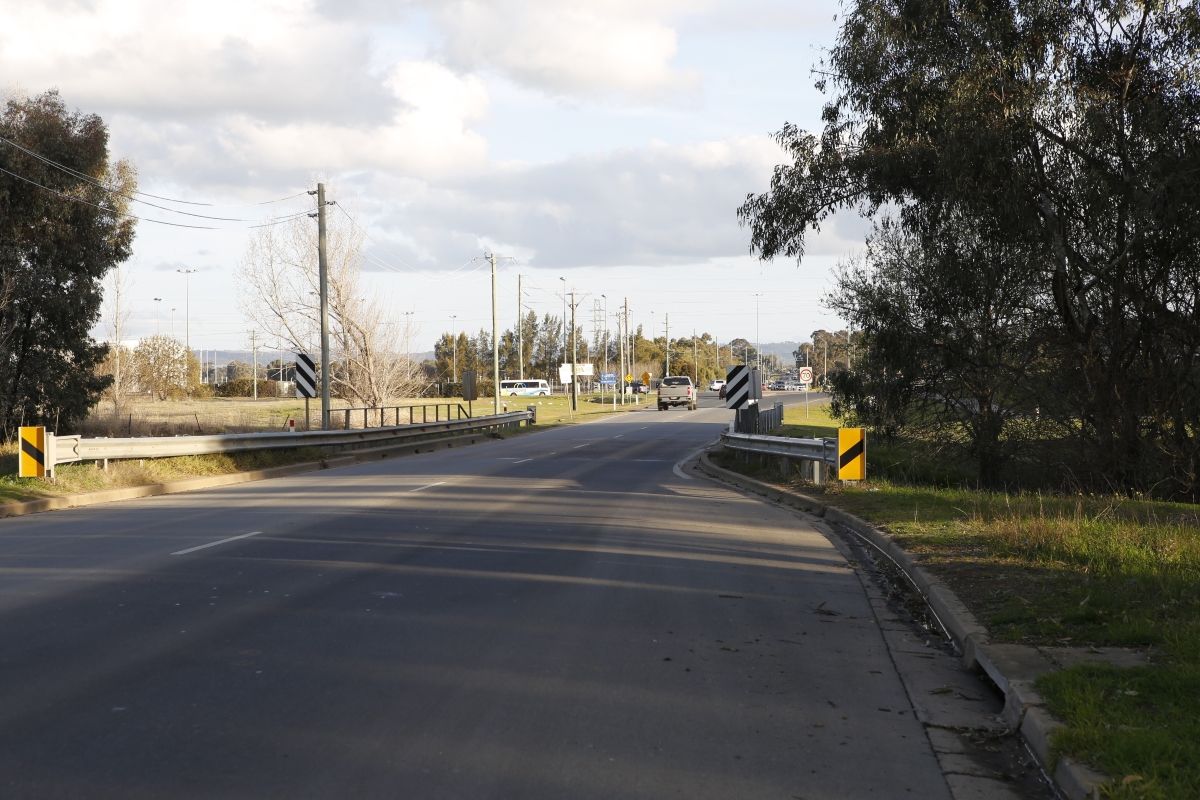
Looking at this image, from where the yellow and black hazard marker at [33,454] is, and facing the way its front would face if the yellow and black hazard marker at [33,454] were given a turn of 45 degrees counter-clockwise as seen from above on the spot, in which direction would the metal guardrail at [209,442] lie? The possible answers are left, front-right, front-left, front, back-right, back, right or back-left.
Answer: left

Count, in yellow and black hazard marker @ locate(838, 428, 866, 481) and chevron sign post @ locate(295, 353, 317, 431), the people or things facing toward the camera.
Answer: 2

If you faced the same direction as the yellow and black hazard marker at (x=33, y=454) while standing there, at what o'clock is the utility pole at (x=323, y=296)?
The utility pole is roughly at 7 o'clock from the yellow and black hazard marker.

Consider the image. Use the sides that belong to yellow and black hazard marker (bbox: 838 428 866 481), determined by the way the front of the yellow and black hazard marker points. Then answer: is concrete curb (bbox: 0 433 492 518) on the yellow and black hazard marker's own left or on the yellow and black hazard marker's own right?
on the yellow and black hazard marker's own right

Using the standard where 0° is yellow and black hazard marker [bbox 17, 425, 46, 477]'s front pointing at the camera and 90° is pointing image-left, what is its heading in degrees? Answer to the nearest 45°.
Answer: approximately 0°

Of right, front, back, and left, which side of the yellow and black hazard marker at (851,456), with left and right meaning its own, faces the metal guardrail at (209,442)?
right

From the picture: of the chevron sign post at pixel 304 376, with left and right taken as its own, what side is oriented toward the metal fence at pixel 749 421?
left

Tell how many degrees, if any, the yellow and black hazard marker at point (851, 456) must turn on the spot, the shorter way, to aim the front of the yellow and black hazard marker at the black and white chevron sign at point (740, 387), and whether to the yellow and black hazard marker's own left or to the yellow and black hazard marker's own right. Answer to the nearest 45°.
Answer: approximately 180°

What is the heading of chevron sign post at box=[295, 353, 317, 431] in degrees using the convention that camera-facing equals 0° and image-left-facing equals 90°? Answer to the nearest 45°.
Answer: approximately 0°
